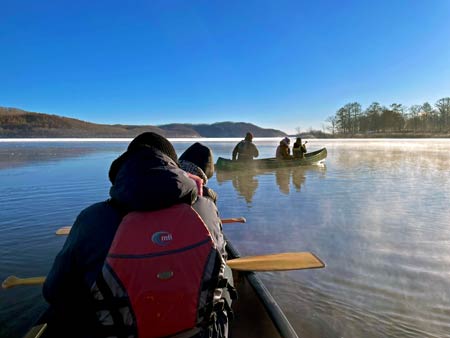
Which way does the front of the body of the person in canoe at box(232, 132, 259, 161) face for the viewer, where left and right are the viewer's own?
facing away from the viewer and to the right of the viewer

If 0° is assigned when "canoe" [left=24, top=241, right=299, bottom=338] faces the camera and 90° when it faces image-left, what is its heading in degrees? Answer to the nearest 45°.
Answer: approximately 180°

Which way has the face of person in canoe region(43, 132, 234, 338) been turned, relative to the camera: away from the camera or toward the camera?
away from the camera

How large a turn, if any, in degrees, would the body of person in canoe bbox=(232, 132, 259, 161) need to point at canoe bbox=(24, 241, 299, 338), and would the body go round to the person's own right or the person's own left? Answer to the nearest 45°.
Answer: approximately 135° to the person's own right

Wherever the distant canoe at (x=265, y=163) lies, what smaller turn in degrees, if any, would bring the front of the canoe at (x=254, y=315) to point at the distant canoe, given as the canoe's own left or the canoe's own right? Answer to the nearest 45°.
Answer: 0° — it already faces it
